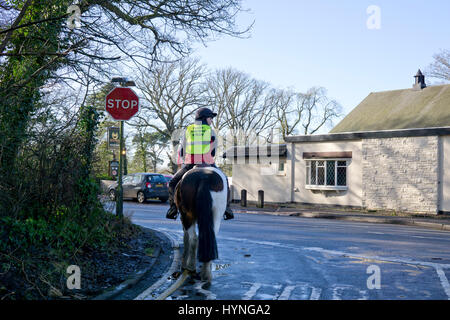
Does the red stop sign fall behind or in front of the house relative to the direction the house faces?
in front

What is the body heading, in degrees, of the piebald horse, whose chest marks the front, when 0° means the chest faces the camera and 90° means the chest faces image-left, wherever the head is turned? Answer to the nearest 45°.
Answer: approximately 180°

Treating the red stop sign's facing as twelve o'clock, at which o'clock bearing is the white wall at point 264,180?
The white wall is roughly at 7 o'clock from the red stop sign.

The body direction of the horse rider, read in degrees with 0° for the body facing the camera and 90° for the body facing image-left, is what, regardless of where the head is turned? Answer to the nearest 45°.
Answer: approximately 180°

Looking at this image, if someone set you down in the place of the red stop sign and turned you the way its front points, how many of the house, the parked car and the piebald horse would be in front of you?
1

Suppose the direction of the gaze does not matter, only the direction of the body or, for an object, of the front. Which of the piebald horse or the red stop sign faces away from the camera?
the piebald horse

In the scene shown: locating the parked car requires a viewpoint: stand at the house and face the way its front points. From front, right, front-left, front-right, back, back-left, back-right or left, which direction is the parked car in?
front-right

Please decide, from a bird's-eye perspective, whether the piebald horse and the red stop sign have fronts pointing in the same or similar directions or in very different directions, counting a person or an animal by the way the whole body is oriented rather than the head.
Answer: very different directions

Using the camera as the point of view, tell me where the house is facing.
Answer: facing the viewer and to the left of the viewer

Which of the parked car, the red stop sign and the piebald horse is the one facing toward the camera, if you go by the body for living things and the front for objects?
the red stop sign

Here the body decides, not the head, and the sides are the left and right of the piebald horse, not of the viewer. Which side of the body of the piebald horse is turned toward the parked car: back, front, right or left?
front

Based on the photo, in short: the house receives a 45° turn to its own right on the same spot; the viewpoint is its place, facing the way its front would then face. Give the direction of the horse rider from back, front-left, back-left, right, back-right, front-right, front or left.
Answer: left
